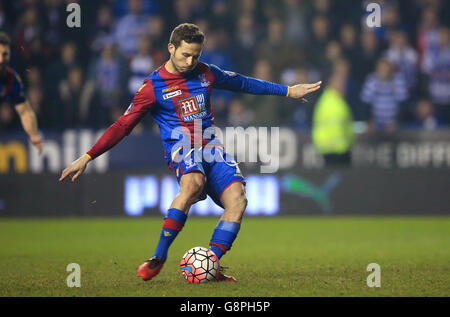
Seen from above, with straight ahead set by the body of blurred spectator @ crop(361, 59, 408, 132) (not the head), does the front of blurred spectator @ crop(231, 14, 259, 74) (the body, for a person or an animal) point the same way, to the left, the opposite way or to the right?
the same way

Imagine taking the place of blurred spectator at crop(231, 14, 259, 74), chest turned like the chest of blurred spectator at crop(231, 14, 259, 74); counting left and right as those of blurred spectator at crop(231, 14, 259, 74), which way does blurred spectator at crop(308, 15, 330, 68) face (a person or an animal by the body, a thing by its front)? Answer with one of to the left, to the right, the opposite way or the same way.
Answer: the same way

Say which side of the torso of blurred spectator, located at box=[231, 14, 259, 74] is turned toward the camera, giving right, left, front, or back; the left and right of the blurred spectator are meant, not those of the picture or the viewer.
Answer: front

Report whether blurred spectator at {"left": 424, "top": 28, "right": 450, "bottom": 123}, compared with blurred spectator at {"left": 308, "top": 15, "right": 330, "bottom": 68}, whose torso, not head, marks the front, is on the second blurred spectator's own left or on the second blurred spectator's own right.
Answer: on the second blurred spectator's own left

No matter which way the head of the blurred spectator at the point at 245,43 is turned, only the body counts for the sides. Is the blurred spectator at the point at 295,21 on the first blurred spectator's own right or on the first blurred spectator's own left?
on the first blurred spectator's own left

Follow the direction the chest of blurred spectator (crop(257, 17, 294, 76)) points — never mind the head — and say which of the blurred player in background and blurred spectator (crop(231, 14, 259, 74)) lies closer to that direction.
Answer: the blurred player in background

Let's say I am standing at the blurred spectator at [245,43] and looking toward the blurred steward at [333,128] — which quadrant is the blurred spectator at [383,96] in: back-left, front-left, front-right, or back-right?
front-left

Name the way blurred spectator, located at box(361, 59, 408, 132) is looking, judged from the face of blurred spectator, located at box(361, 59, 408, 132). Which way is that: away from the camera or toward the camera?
toward the camera

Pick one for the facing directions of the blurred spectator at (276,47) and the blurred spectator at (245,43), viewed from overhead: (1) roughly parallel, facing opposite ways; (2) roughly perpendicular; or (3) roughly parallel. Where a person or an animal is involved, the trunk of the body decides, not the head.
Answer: roughly parallel

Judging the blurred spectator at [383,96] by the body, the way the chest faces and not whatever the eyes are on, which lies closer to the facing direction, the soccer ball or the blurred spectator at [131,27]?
the soccer ball

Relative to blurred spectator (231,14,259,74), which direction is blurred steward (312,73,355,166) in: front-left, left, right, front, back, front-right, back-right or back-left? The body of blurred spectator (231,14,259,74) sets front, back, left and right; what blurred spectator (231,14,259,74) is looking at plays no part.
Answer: front-left

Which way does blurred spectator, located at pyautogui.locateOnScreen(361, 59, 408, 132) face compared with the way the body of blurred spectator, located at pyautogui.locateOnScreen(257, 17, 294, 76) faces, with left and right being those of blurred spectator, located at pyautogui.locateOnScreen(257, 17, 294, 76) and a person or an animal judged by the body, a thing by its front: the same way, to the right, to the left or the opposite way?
the same way

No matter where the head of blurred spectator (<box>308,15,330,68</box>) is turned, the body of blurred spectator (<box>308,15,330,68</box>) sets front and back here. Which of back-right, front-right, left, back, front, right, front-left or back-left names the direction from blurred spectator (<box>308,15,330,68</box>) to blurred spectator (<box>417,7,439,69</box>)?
left

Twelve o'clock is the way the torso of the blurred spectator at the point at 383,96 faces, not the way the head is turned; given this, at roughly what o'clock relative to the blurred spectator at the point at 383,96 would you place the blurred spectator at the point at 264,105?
the blurred spectator at the point at 264,105 is roughly at 2 o'clock from the blurred spectator at the point at 383,96.

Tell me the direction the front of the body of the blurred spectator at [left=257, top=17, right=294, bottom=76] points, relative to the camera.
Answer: toward the camera

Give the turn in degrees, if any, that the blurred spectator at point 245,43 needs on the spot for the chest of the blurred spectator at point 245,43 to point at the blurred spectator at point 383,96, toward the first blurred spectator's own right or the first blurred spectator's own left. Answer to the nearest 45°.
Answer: approximately 90° to the first blurred spectator's own left

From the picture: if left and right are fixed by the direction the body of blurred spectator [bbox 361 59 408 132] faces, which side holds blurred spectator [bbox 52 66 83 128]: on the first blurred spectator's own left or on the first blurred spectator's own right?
on the first blurred spectator's own right

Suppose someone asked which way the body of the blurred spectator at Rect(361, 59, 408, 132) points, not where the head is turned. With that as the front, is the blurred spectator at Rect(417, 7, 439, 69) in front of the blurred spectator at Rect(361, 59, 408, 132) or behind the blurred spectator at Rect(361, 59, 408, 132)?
behind

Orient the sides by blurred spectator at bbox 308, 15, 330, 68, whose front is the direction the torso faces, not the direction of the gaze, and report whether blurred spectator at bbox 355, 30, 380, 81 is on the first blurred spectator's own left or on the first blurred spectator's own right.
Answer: on the first blurred spectator's own left

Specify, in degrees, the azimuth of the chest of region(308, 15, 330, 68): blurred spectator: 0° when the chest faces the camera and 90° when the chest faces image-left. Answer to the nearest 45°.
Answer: approximately 0°

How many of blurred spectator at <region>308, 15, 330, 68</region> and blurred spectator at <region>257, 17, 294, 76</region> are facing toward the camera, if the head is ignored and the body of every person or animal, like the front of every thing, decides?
2

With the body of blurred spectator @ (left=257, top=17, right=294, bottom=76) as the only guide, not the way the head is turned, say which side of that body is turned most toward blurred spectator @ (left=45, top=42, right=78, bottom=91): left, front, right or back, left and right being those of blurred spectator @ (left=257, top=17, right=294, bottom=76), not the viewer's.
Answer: right
